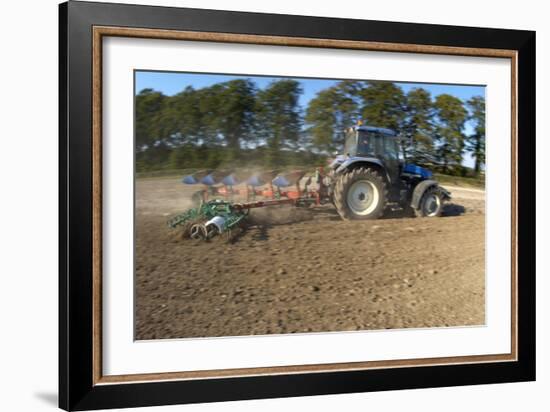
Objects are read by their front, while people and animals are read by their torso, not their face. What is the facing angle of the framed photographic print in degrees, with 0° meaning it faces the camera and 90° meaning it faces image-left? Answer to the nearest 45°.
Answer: approximately 315°
